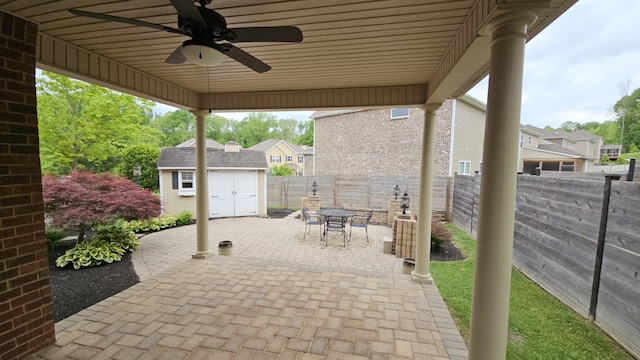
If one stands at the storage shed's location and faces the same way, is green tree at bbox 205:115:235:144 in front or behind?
behind

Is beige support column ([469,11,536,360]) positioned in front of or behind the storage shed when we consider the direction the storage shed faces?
in front

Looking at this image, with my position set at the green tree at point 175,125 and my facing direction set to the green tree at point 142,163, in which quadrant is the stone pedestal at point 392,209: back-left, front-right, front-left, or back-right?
front-left

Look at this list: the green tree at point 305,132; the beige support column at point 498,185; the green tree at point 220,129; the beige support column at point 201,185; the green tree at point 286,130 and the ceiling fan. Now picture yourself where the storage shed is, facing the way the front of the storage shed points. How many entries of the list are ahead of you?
3

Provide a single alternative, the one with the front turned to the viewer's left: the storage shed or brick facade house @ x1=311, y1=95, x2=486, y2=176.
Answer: the brick facade house

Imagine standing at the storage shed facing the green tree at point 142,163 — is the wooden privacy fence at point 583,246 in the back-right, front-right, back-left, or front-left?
back-left

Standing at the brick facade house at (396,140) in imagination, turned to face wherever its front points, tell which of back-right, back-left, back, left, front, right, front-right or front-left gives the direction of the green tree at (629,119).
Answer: back-right

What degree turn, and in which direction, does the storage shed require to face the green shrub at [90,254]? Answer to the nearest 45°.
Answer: approximately 45° to its right

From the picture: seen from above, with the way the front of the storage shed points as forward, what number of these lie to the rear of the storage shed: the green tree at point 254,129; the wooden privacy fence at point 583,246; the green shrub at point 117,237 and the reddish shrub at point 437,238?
1

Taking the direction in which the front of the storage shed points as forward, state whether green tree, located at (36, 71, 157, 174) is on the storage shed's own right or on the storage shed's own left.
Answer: on the storage shed's own right

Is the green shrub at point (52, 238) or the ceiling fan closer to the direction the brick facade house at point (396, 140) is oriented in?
the green shrub

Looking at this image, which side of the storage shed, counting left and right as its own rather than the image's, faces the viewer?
front

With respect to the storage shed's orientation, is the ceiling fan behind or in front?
in front

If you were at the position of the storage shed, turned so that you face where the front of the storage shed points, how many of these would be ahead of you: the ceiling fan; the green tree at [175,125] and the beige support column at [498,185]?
2
